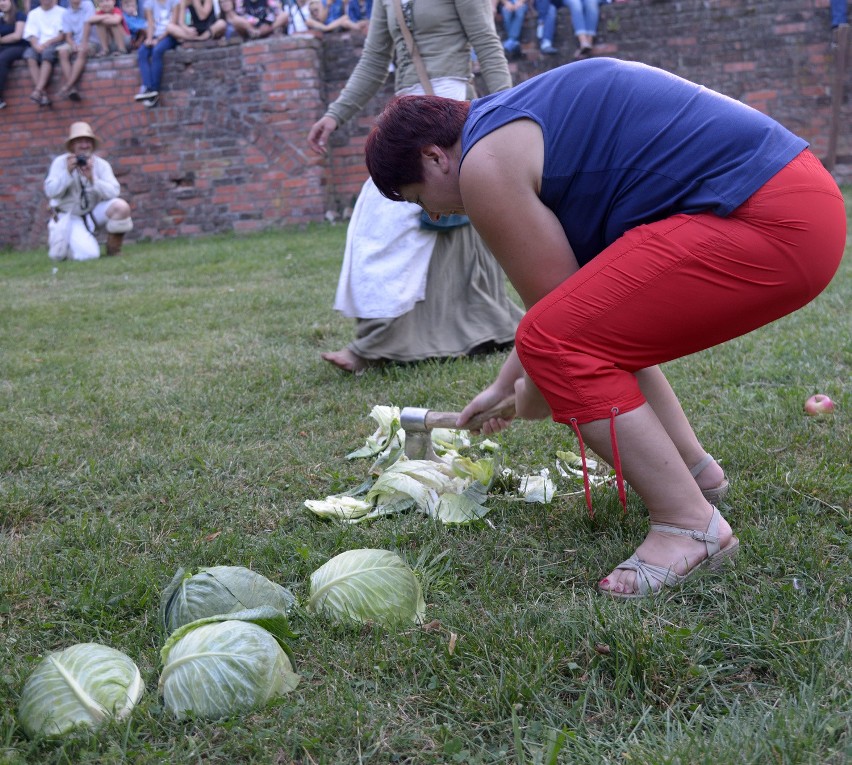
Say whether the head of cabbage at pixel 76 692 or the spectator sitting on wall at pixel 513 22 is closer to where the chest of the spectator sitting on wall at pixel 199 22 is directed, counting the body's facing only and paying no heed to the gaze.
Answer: the head of cabbage

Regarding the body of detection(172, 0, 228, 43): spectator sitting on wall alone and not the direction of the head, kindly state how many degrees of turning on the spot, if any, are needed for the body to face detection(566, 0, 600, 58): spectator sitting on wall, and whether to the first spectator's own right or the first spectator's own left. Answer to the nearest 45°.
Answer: approximately 45° to the first spectator's own left

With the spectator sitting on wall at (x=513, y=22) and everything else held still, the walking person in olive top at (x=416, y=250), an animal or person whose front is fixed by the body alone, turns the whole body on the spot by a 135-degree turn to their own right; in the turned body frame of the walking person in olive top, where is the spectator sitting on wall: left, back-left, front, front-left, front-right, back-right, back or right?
front

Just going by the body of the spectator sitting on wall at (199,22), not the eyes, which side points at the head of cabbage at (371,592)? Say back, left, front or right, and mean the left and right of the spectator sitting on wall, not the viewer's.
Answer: front

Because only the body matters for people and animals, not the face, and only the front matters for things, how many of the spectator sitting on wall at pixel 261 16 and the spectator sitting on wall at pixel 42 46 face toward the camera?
2

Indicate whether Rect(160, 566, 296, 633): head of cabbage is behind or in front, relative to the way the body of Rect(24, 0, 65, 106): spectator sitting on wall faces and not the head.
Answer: in front

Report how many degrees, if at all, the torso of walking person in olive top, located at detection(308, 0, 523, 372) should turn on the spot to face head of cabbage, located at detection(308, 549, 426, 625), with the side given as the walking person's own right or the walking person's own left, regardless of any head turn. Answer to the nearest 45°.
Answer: approximately 45° to the walking person's own left

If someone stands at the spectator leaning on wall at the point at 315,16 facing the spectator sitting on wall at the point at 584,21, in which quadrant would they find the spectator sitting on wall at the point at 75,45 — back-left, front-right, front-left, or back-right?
back-right

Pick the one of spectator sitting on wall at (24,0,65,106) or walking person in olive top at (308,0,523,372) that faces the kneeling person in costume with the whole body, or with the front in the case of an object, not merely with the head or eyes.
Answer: the spectator sitting on wall
